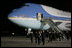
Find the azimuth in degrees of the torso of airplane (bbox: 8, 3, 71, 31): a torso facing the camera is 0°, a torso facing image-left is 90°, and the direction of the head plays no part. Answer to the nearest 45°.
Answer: approximately 90°
